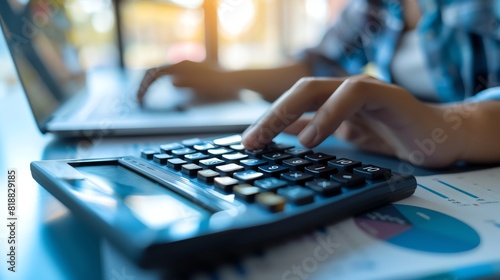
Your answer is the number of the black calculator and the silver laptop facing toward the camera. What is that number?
0

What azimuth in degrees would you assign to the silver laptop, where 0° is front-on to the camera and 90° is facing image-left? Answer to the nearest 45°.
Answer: approximately 270°

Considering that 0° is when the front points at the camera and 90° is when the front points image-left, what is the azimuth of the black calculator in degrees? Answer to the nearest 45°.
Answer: approximately 225°
